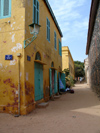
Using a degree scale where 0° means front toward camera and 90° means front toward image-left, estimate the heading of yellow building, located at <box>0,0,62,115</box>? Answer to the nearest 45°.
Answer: approximately 315°
